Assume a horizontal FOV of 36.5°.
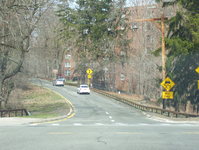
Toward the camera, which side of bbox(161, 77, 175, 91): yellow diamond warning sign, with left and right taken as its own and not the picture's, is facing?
front

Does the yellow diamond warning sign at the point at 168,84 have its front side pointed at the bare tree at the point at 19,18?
no
